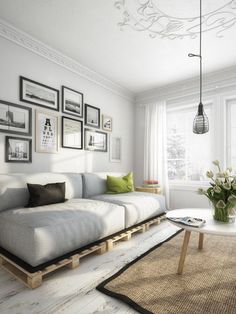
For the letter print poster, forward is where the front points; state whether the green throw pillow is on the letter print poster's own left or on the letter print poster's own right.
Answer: on the letter print poster's own left

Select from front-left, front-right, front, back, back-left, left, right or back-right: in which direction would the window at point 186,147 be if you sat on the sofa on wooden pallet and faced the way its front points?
left

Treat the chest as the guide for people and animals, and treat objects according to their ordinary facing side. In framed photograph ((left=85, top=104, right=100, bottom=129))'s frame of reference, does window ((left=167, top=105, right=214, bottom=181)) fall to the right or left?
on its left

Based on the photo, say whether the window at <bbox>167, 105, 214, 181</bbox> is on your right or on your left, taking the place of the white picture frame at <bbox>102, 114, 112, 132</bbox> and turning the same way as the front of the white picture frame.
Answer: on your left

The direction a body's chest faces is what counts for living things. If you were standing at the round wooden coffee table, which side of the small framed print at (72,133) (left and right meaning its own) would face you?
front

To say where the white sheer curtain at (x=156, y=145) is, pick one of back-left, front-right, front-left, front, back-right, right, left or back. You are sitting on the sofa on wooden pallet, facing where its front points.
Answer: left

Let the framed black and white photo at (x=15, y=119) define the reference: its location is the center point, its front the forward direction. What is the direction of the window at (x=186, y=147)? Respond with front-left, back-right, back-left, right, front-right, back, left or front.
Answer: front-left

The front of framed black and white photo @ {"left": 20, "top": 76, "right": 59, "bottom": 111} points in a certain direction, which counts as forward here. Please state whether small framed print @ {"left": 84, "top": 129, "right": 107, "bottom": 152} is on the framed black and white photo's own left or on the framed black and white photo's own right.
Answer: on the framed black and white photo's own left

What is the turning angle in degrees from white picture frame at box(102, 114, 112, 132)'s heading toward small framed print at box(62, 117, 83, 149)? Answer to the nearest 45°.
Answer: approximately 90° to its right

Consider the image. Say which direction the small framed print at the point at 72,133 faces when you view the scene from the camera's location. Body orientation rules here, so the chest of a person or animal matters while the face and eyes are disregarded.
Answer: facing the viewer and to the right of the viewer

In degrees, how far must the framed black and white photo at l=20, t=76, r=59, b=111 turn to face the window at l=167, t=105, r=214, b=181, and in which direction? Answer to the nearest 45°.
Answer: approximately 45° to its left

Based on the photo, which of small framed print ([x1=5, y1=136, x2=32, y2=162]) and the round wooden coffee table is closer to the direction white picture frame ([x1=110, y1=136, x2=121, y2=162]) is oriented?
the round wooden coffee table
